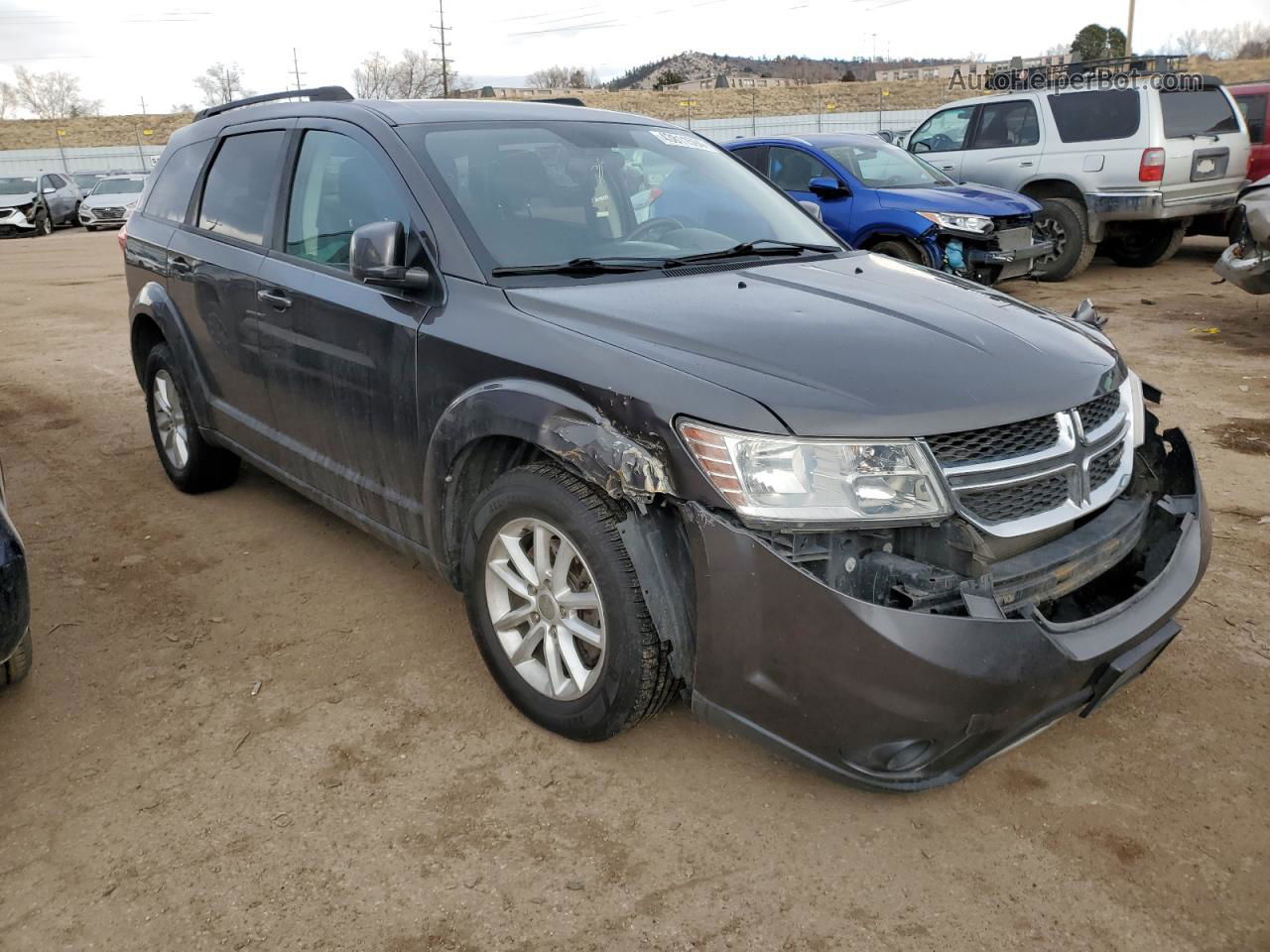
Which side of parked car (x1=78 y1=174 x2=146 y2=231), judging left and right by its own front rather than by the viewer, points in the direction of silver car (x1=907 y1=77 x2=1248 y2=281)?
front

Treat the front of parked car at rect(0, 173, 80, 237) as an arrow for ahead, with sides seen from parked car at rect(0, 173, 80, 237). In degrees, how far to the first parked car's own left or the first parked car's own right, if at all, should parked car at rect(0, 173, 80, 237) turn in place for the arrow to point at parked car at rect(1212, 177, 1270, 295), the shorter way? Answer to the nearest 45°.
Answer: approximately 45° to the first parked car's own left

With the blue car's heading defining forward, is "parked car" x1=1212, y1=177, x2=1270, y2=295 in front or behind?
in front

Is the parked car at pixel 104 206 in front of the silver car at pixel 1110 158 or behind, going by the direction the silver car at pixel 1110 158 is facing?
in front

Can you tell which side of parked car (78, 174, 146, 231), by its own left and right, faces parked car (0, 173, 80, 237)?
right

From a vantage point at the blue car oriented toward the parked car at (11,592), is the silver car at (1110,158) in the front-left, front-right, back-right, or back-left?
back-left

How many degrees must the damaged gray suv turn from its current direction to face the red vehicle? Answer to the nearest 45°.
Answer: approximately 90° to its left

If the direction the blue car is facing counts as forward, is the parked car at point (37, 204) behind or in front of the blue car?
behind

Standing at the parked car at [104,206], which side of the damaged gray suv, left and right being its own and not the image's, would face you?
back

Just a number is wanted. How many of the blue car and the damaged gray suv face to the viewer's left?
0

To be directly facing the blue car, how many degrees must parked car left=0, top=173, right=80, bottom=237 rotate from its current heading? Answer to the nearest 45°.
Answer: approximately 45° to its left

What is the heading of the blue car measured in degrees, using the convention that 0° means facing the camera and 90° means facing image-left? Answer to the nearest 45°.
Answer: approximately 315°

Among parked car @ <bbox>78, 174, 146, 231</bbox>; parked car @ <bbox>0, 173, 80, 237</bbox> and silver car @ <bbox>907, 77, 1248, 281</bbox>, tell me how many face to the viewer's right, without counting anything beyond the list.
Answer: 0

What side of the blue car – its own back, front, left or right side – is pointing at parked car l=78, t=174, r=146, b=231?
back
